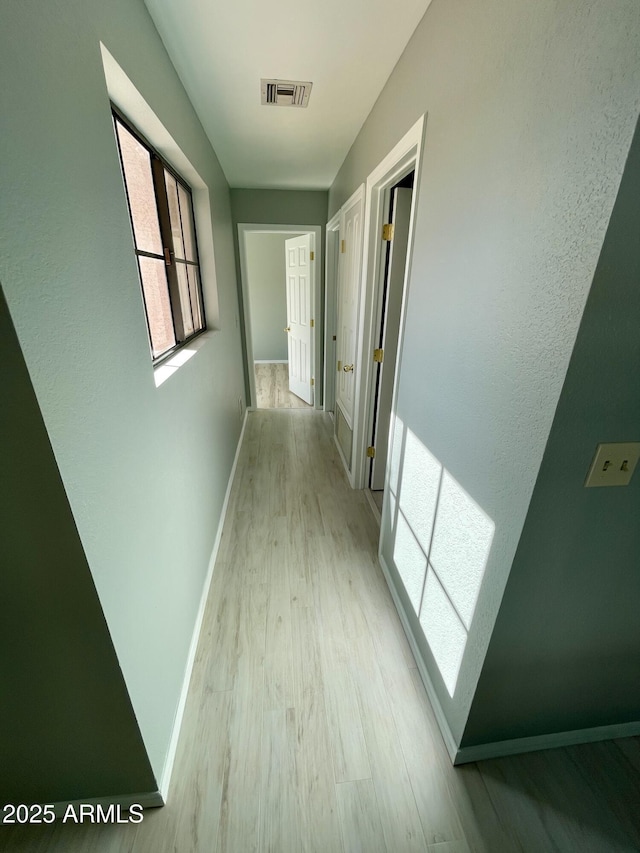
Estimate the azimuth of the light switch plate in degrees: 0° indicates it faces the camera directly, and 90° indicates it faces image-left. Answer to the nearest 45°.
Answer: approximately 0°

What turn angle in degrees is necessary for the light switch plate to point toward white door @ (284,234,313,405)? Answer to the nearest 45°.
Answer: approximately 135° to its right

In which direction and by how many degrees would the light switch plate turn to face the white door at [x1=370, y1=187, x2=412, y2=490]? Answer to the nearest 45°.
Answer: approximately 135° to its right

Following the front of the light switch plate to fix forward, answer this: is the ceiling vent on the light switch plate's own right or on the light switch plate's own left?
on the light switch plate's own right

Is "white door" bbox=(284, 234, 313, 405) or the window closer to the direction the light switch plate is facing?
the window

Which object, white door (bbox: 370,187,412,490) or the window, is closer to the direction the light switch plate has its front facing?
the window

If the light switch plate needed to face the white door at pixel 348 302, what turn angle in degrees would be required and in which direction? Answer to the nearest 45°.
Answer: approximately 135° to its right

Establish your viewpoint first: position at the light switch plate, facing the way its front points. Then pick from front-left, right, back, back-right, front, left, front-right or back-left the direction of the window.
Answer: right
